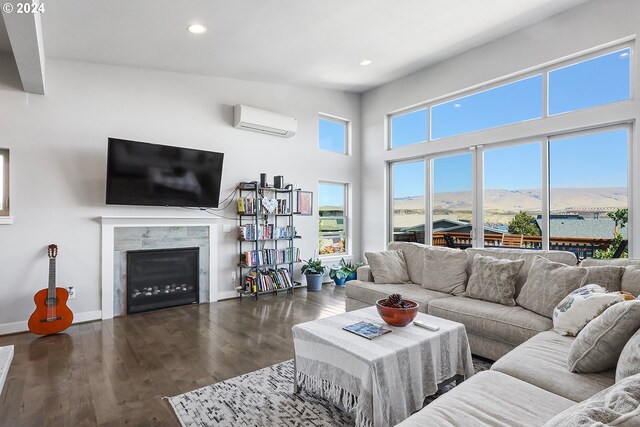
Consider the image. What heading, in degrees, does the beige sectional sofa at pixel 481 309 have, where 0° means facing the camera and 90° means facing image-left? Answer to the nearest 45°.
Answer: approximately 45°

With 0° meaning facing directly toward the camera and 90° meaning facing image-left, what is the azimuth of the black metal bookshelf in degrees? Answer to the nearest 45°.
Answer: approximately 315°

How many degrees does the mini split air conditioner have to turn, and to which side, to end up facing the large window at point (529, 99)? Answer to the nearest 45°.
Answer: approximately 45° to its left

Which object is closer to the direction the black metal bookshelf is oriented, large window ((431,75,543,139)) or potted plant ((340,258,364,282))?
the large window

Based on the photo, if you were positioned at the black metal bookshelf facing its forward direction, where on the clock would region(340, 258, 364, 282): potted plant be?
The potted plant is roughly at 10 o'clock from the black metal bookshelf.

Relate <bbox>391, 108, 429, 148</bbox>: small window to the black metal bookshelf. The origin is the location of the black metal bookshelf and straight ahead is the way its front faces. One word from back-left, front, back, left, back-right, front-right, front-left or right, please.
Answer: front-left

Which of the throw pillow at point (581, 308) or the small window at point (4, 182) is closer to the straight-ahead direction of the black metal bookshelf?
the throw pillow

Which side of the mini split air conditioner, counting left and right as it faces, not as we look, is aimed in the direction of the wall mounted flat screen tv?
right

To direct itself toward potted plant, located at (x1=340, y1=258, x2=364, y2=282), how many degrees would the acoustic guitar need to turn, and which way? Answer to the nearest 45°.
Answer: approximately 90° to its left

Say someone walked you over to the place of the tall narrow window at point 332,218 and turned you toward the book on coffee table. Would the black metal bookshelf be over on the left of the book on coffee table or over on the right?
right

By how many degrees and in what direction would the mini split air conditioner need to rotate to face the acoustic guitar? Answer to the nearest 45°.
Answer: approximately 90° to its right

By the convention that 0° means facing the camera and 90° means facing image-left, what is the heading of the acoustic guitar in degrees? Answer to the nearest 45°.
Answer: approximately 0°
